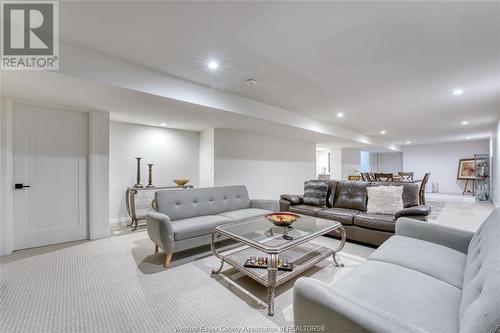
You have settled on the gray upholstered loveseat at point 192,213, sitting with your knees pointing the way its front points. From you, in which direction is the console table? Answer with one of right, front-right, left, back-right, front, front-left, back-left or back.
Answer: back

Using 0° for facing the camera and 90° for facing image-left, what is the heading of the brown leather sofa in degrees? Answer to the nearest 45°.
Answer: approximately 45°

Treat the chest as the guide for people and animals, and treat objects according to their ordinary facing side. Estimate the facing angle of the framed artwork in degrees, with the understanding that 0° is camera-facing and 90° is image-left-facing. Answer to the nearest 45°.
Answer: approximately 0°

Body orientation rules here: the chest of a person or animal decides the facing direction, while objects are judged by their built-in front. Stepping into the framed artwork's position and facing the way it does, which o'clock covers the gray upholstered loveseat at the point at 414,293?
The gray upholstered loveseat is roughly at 12 o'clock from the framed artwork.

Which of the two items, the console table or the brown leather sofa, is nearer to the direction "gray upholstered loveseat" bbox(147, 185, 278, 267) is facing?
the brown leather sofa

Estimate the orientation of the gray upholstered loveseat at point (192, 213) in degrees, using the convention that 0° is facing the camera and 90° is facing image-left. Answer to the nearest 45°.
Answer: approximately 315°

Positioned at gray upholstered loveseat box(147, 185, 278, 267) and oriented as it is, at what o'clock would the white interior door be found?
The white interior door is roughly at 5 o'clock from the gray upholstered loveseat.
